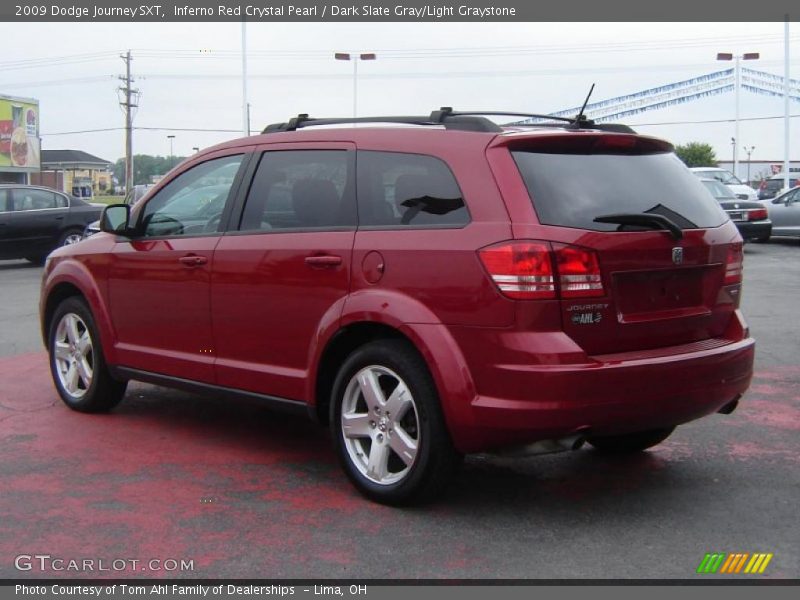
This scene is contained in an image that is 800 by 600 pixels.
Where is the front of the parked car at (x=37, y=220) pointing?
to the viewer's left

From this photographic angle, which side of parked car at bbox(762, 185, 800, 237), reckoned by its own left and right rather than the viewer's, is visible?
left

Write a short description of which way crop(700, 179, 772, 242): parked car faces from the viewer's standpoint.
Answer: facing away from the viewer and to the left of the viewer

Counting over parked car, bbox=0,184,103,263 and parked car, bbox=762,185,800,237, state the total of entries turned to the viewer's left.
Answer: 2

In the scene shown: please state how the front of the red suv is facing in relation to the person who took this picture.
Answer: facing away from the viewer and to the left of the viewer

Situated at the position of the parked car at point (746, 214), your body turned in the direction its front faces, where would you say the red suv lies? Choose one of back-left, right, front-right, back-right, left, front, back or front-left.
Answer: back-left

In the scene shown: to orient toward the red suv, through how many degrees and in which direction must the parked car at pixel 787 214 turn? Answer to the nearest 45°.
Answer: approximately 90° to its left

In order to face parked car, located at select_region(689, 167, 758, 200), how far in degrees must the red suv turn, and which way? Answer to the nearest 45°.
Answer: approximately 45° to its right

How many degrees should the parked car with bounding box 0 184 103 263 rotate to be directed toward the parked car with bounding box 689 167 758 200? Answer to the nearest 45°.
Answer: approximately 180°

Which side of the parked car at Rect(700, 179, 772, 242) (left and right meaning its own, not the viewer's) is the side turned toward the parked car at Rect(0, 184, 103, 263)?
left
